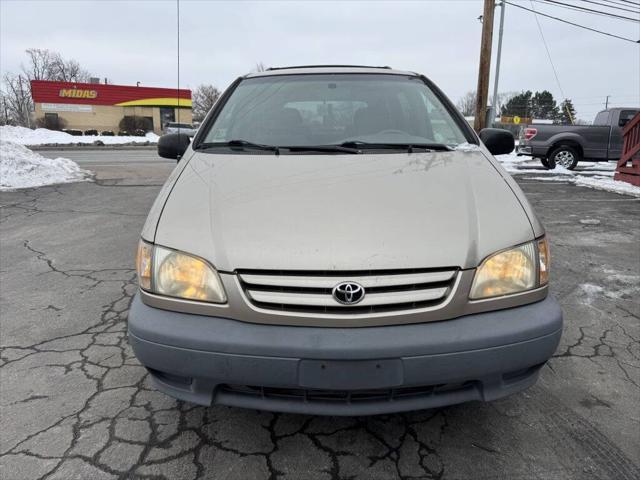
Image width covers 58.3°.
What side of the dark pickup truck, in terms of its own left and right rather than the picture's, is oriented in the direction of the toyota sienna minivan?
right

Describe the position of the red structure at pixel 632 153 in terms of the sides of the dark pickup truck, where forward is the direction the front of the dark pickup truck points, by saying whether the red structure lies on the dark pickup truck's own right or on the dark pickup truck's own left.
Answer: on the dark pickup truck's own right

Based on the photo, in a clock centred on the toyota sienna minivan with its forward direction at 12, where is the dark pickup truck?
The dark pickup truck is roughly at 7 o'clock from the toyota sienna minivan.

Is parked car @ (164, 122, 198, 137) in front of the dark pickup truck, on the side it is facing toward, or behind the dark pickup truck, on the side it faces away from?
behind

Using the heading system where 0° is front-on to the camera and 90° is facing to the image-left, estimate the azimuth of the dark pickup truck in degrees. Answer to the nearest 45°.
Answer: approximately 270°

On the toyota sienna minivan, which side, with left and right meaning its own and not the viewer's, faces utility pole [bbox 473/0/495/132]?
back

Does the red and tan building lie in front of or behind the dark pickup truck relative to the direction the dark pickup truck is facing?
behind

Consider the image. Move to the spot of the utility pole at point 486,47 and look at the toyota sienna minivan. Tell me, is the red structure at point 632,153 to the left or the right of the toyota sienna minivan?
left

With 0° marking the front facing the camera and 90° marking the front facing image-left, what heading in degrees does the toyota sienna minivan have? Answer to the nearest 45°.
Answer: approximately 0°

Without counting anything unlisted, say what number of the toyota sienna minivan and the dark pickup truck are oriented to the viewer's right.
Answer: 1

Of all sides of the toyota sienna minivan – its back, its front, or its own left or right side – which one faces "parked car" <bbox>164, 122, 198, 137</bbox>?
back
